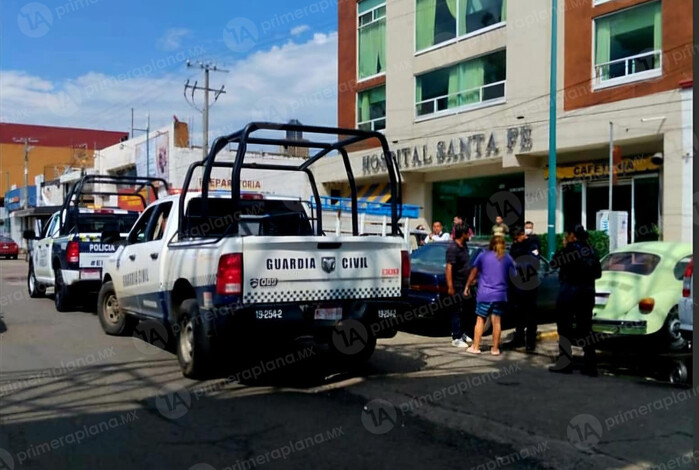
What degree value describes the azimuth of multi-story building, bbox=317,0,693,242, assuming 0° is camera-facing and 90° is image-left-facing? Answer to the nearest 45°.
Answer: approximately 45°

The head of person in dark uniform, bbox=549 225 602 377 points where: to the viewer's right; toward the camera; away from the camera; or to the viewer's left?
to the viewer's left

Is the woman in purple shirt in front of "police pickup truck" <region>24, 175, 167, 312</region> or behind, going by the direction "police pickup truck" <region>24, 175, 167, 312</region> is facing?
behind

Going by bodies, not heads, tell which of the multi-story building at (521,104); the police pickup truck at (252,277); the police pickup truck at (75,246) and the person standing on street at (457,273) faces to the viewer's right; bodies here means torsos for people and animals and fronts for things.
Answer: the person standing on street

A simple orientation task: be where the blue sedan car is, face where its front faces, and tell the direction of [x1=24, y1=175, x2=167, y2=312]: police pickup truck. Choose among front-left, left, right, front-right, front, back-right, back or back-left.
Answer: back-left

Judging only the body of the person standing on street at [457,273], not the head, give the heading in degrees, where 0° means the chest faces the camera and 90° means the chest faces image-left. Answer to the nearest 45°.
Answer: approximately 270°

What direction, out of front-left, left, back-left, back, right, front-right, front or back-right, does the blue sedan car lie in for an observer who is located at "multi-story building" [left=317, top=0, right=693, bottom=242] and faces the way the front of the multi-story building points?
front-left

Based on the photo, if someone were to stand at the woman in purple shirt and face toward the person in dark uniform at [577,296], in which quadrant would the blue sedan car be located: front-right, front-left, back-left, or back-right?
back-left

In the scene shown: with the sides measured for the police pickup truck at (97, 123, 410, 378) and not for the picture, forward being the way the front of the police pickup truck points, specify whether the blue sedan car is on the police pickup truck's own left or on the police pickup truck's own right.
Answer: on the police pickup truck's own right

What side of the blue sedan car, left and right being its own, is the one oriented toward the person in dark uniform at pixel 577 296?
right

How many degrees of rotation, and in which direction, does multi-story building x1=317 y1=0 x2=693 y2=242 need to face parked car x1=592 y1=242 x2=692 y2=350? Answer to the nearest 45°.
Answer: approximately 45° to its left
